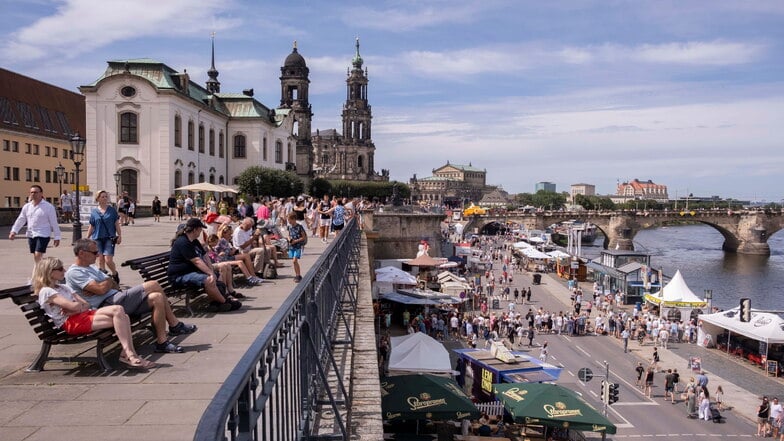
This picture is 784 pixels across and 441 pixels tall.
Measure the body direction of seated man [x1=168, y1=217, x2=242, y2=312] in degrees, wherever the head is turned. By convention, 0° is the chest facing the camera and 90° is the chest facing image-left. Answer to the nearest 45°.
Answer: approximately 270°

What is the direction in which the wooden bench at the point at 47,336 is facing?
to the viewer's right

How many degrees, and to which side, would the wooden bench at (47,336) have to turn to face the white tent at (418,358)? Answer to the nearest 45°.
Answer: approximately 45° to its left

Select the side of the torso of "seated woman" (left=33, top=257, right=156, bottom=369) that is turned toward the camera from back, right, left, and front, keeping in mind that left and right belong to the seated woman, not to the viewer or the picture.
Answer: right

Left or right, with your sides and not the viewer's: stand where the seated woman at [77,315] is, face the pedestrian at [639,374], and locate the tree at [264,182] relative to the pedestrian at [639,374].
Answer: left

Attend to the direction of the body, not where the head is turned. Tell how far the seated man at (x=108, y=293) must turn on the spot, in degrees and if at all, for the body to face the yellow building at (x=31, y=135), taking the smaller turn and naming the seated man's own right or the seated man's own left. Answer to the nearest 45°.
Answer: approximately 90° to the seated man's own left

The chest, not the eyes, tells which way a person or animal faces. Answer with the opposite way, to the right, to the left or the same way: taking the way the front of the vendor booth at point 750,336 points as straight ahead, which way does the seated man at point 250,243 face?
the opposite way

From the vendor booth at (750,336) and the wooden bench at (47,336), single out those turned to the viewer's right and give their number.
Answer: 1

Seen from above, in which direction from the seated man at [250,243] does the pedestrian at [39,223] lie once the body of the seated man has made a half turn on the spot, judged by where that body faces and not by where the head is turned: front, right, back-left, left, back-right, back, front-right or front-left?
front

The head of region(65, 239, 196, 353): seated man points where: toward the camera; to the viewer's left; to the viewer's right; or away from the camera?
to the viewer's right

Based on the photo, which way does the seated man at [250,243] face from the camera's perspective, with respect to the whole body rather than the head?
to the viewer's right

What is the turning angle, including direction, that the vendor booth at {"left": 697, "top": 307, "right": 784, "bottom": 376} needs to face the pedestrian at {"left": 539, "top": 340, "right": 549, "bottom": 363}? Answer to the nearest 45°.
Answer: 0° — it already faces them
